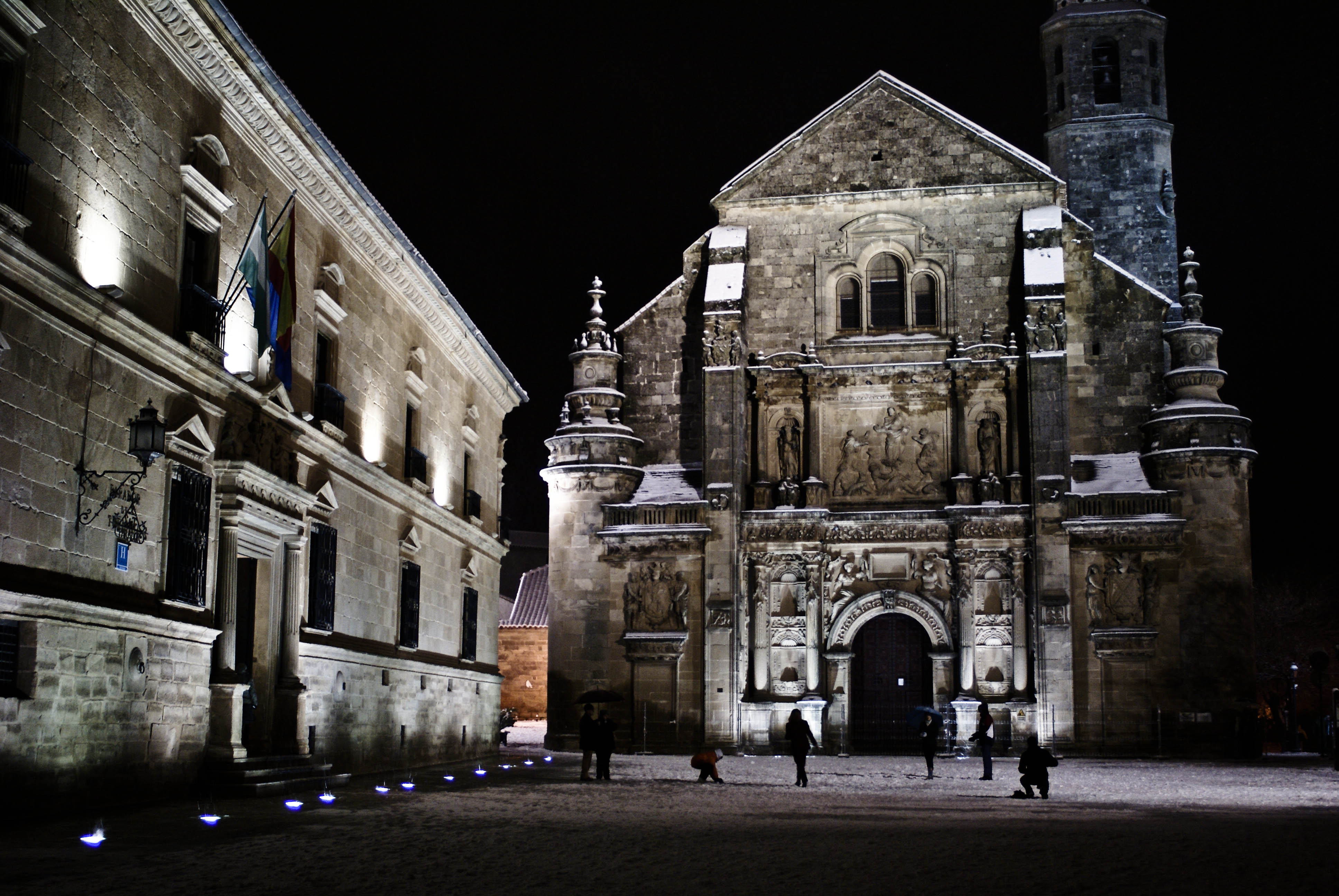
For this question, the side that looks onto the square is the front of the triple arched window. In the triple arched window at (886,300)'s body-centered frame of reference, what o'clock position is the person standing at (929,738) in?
The person standing is roughly at 12 o'clock from the triple arched window.

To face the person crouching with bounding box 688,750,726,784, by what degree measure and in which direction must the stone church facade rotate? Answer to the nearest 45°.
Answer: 0° — it already faces them

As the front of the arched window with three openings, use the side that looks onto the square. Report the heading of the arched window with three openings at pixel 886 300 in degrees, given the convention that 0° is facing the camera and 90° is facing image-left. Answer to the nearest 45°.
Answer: approximately 0°

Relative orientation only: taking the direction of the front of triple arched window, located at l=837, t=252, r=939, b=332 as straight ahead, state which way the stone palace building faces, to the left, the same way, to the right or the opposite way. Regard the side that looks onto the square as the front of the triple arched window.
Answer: to the left

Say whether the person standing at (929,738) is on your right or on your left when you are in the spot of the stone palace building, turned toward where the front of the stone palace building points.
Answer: on your left

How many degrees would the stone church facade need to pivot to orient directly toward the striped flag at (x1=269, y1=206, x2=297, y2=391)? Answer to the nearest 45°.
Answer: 0° — it already faces it

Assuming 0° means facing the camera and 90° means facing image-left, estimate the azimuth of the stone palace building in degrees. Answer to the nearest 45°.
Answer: approximately 315°

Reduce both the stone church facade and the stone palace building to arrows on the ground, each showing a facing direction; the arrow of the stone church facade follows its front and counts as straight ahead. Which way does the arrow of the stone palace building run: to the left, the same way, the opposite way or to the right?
to the left

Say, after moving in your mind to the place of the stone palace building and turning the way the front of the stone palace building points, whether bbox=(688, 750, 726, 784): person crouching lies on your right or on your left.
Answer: on your left
